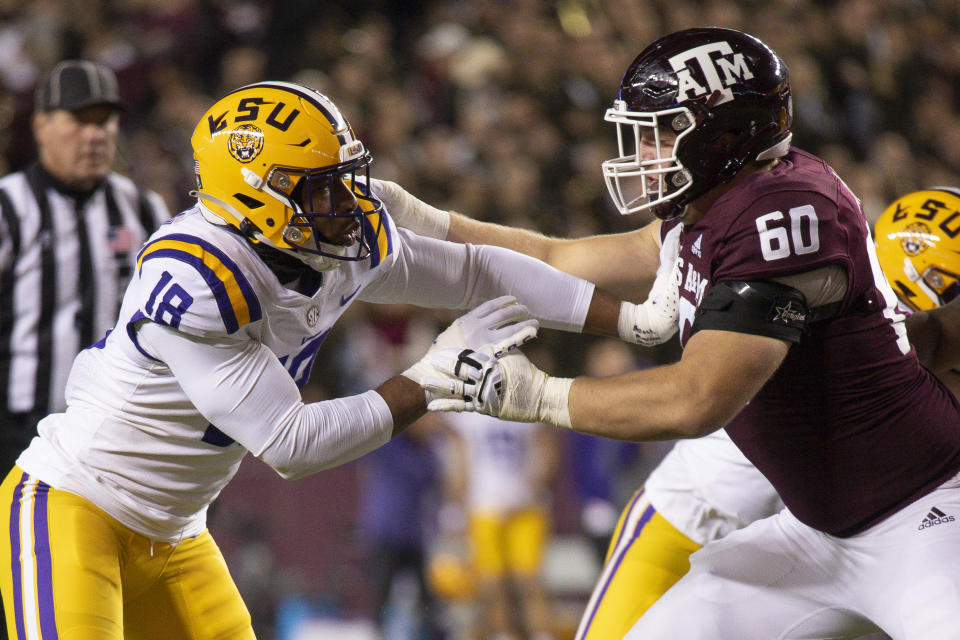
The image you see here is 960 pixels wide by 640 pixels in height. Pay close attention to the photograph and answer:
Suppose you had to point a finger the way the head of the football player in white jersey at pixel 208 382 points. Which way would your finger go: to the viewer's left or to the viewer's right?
to the viewer's right

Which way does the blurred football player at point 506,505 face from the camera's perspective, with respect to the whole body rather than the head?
toward the camera

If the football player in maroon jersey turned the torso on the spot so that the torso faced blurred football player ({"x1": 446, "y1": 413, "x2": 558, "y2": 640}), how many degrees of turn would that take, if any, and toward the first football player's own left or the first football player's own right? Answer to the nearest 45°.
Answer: approximately 45° to the first football player's own right

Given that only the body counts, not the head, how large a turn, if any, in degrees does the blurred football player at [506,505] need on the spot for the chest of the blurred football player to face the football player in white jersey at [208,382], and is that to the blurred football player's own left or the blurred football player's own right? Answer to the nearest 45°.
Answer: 0° — they already face them

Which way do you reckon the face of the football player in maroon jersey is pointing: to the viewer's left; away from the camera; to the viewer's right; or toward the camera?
to the viewer's left

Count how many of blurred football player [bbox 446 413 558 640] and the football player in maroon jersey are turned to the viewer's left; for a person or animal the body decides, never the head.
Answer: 1

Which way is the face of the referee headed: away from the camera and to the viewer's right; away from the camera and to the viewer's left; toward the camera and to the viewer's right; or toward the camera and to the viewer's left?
toward the camera and to the viewer's right

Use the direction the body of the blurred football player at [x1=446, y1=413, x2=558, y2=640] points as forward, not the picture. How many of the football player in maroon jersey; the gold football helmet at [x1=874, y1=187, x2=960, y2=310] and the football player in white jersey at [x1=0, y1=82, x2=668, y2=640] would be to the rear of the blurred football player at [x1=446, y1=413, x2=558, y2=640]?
0

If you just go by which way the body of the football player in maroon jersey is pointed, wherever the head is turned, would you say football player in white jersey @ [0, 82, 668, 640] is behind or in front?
in front

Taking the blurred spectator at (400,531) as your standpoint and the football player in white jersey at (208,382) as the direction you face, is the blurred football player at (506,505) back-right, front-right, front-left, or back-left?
back-left

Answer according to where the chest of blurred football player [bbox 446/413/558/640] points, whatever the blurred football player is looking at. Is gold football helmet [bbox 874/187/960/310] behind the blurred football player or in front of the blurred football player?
in front

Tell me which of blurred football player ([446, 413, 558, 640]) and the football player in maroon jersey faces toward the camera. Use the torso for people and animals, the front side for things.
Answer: the blurred football player

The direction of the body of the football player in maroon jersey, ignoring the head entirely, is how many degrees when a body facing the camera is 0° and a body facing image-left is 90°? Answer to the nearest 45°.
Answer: approximately 90°
